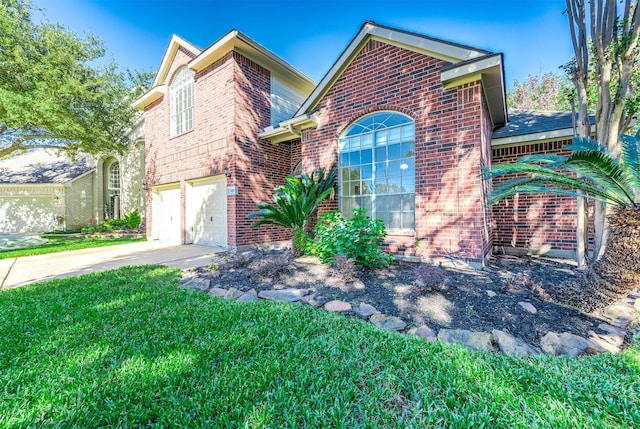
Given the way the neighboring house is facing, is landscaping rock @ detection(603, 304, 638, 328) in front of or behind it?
in front

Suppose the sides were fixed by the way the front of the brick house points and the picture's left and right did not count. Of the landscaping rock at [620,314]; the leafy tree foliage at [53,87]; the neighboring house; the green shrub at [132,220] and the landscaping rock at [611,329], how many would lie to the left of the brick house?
2

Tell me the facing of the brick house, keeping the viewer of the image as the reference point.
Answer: facing the viewer and to the left of the viewer

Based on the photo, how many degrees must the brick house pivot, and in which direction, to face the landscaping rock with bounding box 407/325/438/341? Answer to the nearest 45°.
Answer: approximately 45° to its left

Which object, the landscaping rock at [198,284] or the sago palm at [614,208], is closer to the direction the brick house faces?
the landscaping rock

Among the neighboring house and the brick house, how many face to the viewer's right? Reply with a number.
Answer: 0

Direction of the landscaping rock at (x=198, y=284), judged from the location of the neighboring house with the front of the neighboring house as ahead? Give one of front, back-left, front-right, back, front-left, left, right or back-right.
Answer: front

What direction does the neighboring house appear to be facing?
toward the camera

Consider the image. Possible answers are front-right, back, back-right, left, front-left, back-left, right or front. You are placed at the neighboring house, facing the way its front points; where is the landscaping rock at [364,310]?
front

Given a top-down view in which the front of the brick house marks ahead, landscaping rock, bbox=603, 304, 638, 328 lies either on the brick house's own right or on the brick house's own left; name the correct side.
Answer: on the brick house's own left

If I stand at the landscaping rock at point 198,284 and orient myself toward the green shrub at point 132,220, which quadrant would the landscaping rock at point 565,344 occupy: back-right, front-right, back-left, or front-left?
back-right

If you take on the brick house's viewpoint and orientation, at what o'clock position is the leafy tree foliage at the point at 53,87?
The leafy tree foliage is roughly at 2 o'clock from the brick house.
